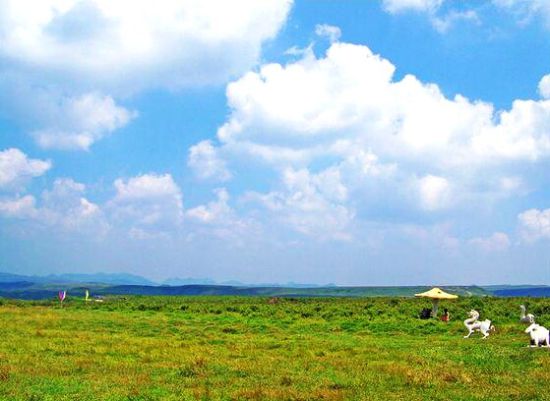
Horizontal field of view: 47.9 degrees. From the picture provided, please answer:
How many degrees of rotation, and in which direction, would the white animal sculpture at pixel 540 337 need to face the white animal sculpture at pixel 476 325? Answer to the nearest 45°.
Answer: approximately 45° to its right

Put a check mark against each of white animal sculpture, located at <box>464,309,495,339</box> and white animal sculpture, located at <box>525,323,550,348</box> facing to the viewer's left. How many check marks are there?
2

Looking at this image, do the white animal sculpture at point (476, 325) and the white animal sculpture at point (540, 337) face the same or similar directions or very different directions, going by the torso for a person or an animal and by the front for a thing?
same or similar directions

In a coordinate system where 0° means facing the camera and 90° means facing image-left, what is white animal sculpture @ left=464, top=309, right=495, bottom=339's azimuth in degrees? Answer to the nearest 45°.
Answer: approximately 90°

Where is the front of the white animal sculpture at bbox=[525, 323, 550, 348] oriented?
to the viewer's left

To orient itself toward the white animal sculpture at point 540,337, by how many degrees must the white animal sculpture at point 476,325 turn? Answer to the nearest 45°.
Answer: approximately 135° to its left
